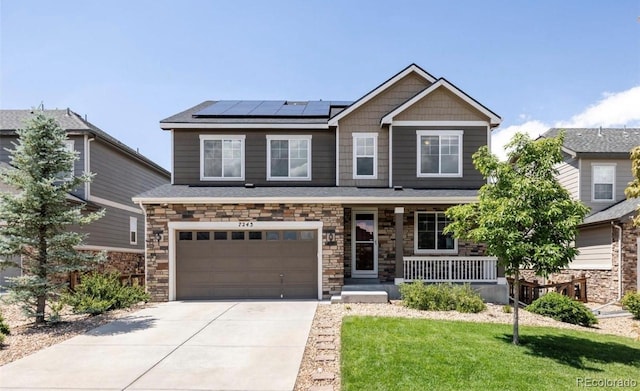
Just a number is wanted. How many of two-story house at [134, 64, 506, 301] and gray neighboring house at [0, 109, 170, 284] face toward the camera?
2

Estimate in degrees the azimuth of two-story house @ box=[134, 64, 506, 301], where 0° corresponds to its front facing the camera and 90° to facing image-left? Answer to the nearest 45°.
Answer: approximately 0°

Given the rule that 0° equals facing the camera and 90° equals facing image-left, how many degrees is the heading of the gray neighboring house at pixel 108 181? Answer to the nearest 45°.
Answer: approximately 0°
